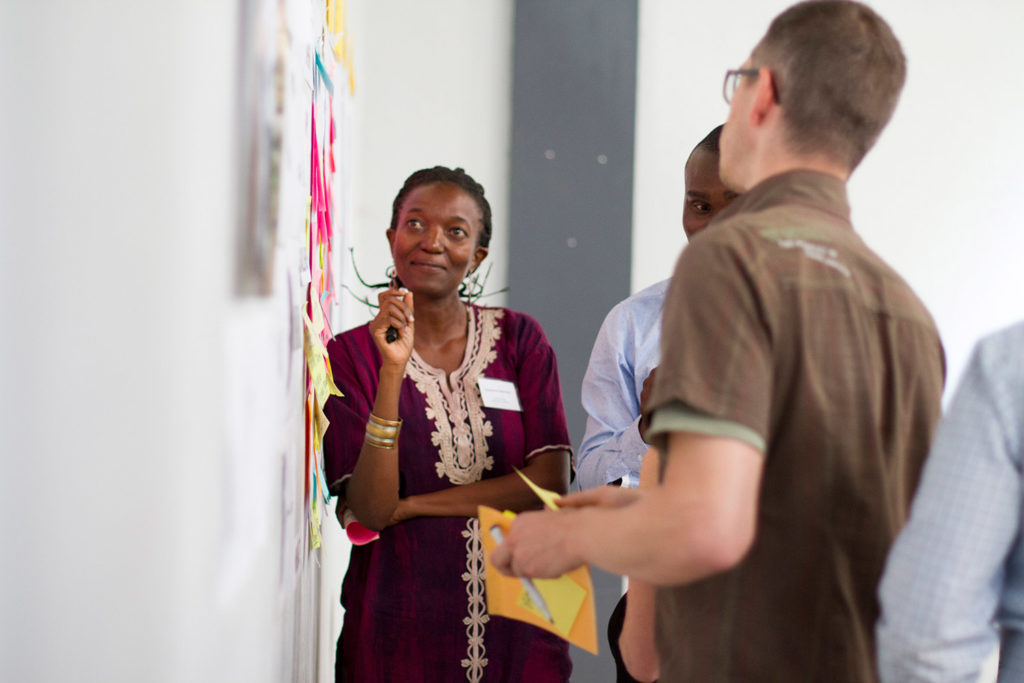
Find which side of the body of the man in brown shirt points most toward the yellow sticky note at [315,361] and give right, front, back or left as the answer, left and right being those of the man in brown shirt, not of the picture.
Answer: front

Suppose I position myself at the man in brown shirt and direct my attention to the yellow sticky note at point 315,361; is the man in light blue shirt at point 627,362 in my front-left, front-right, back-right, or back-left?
front-right

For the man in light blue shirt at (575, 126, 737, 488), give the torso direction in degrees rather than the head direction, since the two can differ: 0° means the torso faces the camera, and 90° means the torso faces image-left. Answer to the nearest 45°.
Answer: approximately 45°

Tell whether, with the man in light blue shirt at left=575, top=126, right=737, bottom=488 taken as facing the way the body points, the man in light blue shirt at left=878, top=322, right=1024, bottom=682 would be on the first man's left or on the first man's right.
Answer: on the first man's left

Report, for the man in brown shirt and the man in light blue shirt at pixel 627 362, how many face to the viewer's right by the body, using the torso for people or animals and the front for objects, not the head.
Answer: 0

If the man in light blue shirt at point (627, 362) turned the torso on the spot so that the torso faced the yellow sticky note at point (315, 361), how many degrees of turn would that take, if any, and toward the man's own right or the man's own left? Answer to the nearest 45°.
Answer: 0° — they already face it

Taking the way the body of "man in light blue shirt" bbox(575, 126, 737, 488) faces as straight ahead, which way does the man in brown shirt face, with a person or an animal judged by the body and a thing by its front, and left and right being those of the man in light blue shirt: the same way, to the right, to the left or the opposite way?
to the right

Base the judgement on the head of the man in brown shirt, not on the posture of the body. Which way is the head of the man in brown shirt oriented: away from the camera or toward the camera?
away from the camera

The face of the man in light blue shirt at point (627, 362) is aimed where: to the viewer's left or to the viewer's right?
to the viewer's left

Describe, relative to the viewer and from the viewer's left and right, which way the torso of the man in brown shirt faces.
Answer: facing away from the viewer and to the left of the viewer

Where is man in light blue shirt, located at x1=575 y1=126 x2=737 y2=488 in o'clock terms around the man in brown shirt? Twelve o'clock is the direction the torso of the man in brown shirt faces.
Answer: The man in light blue shirt is roughly at 1 o'clock from the man in brown shirt.
